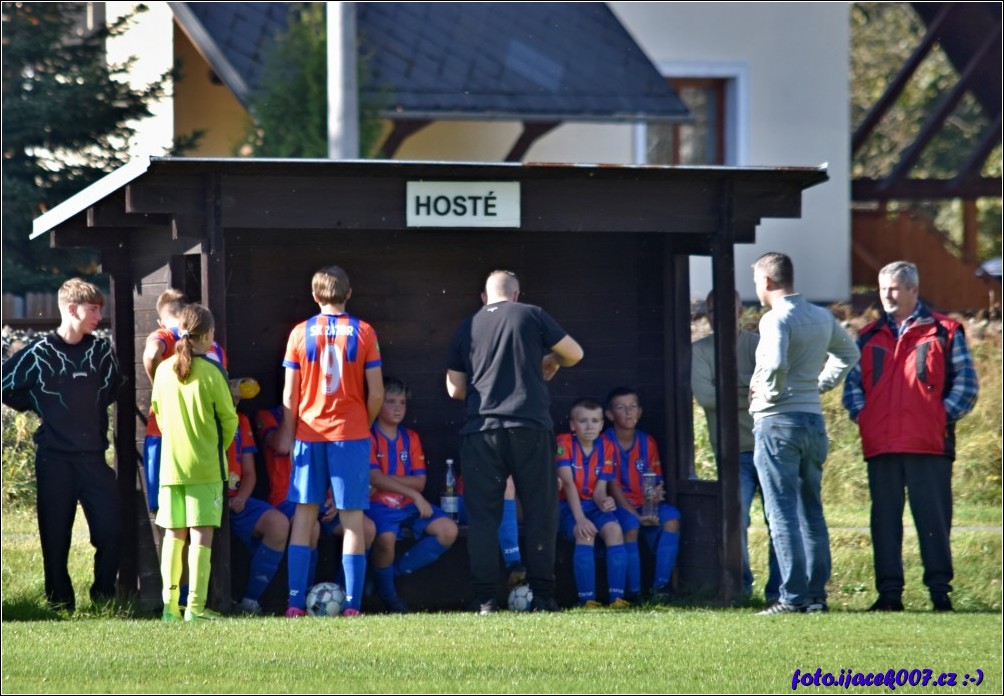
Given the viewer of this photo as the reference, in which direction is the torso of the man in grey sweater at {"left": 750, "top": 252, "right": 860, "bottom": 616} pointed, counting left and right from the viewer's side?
facing away from the viewer and to the left of the viewer

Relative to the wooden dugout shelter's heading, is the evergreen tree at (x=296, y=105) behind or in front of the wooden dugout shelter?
behind

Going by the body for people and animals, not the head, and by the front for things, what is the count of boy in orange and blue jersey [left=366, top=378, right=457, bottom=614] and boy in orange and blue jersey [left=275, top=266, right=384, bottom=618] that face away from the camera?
1

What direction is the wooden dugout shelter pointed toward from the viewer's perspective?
toward the camera

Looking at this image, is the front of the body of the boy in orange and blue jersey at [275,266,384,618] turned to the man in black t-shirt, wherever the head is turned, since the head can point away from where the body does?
no

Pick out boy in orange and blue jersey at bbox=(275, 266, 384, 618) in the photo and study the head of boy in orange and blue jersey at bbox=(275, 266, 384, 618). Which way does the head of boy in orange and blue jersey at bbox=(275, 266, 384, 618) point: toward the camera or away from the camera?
away from the camera

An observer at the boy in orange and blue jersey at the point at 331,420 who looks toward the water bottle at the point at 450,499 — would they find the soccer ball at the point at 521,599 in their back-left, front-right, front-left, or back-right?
front-right

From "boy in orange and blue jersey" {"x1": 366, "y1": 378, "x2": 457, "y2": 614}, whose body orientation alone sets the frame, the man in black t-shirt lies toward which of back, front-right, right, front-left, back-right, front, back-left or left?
front-left

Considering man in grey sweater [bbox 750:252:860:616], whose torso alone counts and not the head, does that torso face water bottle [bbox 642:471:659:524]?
yes

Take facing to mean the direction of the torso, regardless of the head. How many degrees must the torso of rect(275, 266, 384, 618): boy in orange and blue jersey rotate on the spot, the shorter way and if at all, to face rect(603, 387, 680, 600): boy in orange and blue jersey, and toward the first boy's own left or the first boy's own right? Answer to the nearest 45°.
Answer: approximately 45° to the first boy's own right

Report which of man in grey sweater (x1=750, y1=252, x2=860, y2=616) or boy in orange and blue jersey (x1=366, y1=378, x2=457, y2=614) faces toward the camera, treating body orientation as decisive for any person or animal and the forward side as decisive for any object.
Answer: the boy in orange and blue jersey

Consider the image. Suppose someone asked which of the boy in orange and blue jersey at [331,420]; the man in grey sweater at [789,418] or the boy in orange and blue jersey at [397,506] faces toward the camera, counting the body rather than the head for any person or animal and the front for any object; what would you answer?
the boy in orange and blue jersey at [397,506]

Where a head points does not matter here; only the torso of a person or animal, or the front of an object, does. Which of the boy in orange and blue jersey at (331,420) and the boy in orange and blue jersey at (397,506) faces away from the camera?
the boy in orange and blue jersey at (331,420)

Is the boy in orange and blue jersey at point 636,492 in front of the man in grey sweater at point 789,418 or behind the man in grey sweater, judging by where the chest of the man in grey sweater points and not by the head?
in front

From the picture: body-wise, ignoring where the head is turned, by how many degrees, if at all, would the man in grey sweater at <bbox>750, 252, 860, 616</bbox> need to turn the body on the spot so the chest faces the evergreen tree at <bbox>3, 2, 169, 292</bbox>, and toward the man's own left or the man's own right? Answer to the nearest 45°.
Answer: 0° — they already face it

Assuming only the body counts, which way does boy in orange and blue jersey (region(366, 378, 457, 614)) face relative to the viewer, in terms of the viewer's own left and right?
facing the viewer

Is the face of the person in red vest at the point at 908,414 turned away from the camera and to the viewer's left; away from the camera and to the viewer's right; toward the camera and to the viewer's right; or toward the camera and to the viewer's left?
toward the camera and to the viewer's left

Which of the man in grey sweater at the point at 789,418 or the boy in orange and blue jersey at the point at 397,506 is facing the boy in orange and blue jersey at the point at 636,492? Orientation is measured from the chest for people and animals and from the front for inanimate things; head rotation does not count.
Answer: the man in grey sweater
